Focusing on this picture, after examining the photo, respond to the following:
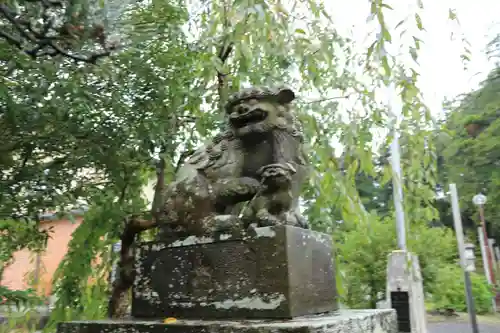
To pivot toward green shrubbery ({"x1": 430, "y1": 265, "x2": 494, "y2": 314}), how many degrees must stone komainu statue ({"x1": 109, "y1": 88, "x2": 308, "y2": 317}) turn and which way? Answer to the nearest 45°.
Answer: approximately 90° to its left

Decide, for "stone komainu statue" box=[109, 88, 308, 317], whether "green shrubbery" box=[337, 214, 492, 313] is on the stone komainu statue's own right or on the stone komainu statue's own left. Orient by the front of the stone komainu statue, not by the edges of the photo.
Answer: on the stone komainu statue's own left

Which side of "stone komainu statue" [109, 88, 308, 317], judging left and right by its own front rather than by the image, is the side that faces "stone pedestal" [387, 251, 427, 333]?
left

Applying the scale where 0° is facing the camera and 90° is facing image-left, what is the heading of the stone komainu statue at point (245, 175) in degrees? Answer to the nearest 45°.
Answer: approximately 315°

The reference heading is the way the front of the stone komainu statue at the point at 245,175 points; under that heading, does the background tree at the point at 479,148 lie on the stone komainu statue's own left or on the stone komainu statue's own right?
on the stone komainu statue's own left
